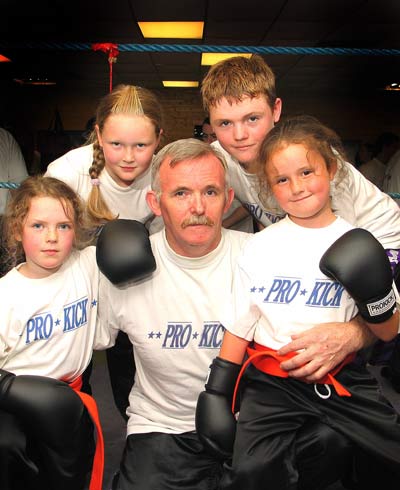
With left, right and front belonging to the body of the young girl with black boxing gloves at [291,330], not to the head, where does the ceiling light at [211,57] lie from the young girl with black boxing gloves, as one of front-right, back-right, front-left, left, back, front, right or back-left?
back

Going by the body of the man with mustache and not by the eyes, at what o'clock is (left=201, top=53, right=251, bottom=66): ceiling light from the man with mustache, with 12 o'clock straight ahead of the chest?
The ceiling light is roughly at 6 o'clock from the man with mustache.

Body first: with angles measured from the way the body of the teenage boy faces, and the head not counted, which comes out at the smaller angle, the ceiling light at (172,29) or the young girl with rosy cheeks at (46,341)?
the young girl with rosy cheeks

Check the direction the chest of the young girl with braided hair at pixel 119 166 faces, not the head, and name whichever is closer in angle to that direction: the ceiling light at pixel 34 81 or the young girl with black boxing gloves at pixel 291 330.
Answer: the young girl with black boxing gloves

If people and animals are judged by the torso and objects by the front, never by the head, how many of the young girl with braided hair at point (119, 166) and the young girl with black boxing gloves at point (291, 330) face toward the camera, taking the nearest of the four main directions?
2

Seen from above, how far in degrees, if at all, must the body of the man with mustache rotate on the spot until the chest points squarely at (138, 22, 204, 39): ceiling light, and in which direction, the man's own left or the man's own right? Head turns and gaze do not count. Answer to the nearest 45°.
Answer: approximately 180°

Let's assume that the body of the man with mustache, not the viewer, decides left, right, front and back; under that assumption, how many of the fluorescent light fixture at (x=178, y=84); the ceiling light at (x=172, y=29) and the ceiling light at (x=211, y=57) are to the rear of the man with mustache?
3

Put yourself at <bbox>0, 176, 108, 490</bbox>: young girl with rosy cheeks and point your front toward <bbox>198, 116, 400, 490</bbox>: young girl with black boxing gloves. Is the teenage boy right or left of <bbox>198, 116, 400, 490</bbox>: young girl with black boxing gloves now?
left

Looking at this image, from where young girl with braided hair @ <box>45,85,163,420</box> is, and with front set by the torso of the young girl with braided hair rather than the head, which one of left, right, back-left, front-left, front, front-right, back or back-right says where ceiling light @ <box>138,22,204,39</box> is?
back

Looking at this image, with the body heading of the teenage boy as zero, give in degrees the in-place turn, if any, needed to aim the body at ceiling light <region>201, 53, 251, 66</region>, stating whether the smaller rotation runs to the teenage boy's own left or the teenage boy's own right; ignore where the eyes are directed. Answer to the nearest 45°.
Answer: approximately 135° to the teenage boy's own right

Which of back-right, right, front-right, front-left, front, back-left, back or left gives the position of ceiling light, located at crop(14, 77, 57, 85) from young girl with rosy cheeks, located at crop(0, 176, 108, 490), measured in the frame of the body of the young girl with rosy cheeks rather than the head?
back
